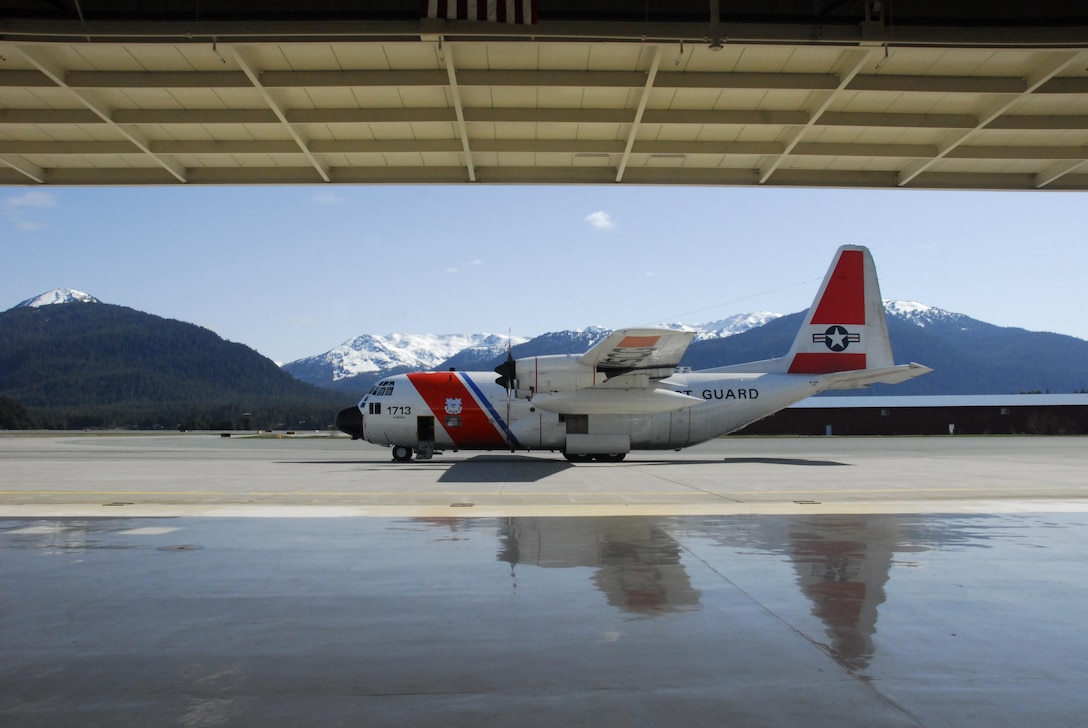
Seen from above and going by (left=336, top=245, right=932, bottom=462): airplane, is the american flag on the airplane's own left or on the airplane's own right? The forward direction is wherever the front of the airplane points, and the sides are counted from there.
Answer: on the airplane's own left

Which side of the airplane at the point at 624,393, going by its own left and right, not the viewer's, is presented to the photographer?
left
